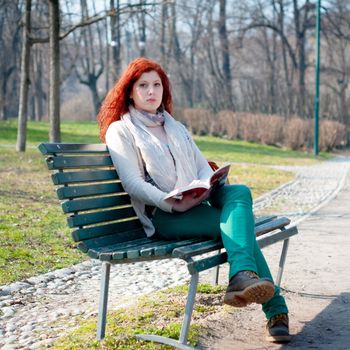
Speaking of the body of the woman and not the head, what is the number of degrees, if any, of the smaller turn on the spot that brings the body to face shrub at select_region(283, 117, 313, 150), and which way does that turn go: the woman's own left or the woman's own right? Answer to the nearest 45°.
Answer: approximately 135° to the woman's own left

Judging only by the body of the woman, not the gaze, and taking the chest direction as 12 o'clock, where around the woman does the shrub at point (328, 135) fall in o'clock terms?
The shrub is roughly at 8 o'clock from the woman.

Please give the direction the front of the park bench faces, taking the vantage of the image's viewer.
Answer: facing the viewer and to the right of the viewer

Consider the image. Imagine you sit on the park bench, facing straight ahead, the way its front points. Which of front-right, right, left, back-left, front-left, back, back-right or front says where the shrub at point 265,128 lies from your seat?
back-left

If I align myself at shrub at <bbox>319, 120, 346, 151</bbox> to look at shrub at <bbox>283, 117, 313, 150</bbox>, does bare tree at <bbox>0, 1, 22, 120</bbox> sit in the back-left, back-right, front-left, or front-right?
front-right

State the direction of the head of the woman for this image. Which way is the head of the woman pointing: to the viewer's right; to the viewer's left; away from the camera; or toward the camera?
toward the camera

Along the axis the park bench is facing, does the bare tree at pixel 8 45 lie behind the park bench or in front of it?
behind

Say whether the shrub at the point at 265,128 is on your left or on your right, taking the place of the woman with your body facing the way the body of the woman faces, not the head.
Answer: on your left

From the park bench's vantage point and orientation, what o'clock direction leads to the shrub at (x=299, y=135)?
The shrub is roughly at 8 o'clock from the park bench.

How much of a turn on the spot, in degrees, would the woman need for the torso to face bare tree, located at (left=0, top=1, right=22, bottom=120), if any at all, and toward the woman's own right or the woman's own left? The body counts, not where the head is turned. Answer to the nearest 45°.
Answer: approximately 135° to the woman's own left
